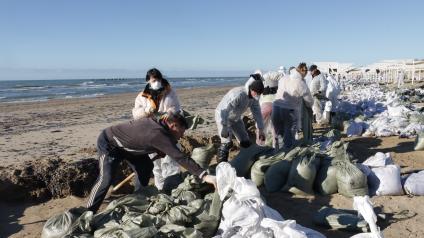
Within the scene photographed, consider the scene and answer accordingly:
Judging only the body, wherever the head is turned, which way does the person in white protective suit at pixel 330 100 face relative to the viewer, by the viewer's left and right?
facing to the left of the viewer

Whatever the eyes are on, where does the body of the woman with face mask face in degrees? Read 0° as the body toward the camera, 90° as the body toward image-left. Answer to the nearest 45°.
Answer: approximately 0°

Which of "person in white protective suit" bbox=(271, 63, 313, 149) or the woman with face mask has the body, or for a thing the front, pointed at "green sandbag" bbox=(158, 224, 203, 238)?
the woman with face mask

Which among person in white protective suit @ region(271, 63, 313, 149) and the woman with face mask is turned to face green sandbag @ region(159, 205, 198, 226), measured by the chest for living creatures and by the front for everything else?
the woman with face mask

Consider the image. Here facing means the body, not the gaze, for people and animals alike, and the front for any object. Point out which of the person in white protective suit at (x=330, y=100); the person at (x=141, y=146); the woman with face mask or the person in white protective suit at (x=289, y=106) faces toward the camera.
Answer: the woman with face mask

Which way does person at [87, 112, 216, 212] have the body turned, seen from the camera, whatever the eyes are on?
to the viewer's right
